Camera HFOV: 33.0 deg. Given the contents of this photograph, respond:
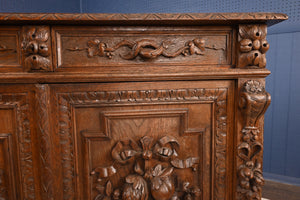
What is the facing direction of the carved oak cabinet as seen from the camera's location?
facing the viewer
